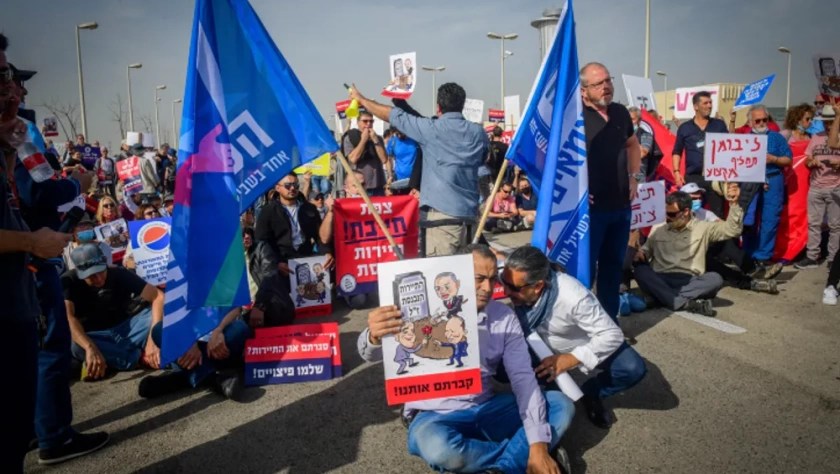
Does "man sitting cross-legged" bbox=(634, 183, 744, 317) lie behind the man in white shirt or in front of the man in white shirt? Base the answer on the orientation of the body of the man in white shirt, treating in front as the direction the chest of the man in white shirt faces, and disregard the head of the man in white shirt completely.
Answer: behind

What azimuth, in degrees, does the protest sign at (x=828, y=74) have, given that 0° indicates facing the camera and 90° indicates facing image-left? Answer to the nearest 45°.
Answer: approximately 0°

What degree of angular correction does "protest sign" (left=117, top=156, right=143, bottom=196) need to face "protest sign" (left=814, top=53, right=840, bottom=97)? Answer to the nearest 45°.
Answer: approximately 45° to its left

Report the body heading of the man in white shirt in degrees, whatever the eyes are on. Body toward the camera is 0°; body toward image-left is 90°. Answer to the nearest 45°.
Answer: approximately 45°

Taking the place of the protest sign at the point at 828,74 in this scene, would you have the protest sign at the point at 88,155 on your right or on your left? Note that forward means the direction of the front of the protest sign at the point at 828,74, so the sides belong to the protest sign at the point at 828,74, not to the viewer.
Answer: on your right

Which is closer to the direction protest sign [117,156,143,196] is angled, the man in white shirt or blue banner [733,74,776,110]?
the man in white shirt

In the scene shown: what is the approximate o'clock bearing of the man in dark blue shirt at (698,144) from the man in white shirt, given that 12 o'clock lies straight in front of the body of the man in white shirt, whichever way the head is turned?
The man in dark blue shirt is roughly at 5 o'clock from the man in white shirt.

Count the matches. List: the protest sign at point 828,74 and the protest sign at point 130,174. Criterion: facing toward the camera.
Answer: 2

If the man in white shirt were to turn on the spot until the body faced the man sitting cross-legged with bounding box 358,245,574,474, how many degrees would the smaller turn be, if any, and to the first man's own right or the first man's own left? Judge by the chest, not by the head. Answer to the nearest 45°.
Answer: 0° — they already face them

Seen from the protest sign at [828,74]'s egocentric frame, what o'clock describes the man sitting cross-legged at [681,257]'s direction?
The man sitting cross-legged is roughly at 1 o'clock from the protest sign.

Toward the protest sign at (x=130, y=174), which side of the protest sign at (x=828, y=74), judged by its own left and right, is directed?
right

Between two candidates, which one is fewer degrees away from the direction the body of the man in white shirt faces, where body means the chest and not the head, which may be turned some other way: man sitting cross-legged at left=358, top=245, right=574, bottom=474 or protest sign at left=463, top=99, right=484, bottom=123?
the man sitting cross-legged

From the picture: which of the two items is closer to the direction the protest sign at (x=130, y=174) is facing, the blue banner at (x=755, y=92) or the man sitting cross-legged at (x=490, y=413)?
the man sitting cross-legged

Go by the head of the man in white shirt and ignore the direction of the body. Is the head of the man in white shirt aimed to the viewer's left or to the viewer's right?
to the viewer's left
